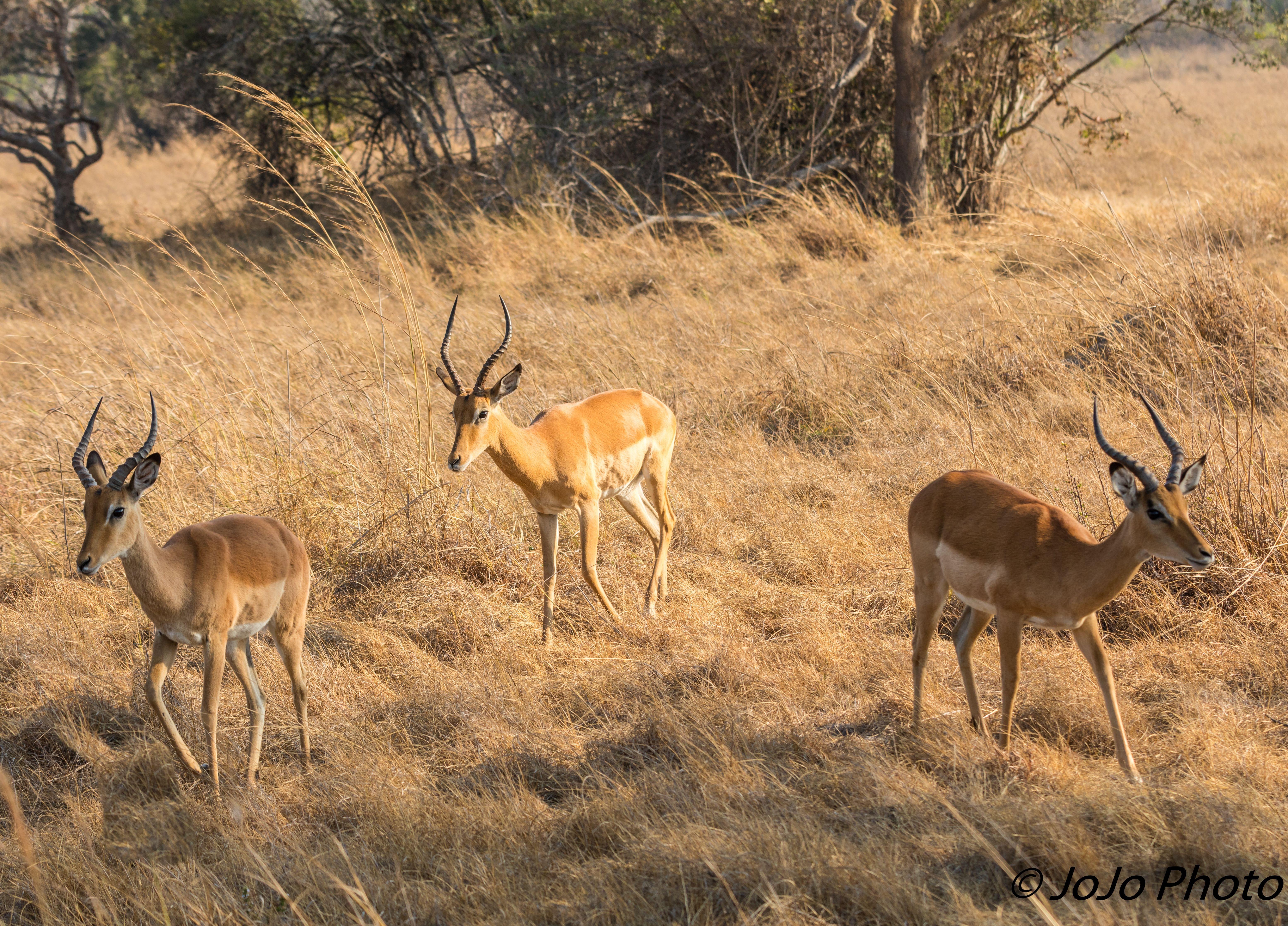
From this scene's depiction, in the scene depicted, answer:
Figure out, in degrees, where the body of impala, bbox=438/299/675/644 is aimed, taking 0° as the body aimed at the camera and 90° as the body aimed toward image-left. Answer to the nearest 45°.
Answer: approximately 45°

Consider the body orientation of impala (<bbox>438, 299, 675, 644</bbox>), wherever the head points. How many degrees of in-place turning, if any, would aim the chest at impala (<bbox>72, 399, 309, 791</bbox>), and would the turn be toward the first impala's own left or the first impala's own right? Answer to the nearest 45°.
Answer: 0° — it already faces it

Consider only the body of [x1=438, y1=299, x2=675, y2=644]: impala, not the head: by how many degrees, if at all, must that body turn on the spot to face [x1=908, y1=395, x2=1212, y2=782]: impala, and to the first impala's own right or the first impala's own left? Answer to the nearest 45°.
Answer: approximately 90° to the first impala's own left

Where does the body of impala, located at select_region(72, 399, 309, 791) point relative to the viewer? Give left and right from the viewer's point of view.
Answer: facing the viewer and to the left of the viewer

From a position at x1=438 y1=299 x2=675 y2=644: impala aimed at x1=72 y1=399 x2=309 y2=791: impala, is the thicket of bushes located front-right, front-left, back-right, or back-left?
back-right

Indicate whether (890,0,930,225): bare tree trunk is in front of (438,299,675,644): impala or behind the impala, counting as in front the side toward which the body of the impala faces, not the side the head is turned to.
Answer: behind

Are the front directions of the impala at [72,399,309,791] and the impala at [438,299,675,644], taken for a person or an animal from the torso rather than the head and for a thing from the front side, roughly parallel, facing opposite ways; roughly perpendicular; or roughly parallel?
roughly parallel

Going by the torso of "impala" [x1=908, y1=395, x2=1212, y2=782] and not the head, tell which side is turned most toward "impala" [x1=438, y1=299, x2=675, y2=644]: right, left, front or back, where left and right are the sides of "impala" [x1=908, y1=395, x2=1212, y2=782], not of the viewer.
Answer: back

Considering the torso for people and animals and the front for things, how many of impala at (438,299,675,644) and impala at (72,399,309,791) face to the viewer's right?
0

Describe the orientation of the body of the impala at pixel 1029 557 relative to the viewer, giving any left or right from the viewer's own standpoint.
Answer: facing the viewer and to the right of the viewer

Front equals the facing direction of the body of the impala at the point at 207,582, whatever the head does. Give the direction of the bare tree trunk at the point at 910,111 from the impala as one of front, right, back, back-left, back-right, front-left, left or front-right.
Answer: back

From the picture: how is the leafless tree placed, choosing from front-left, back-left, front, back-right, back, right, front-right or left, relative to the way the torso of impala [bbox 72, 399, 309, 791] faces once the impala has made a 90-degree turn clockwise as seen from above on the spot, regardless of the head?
front-right

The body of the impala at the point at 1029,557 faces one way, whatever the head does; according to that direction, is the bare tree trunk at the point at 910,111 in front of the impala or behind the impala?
behind
